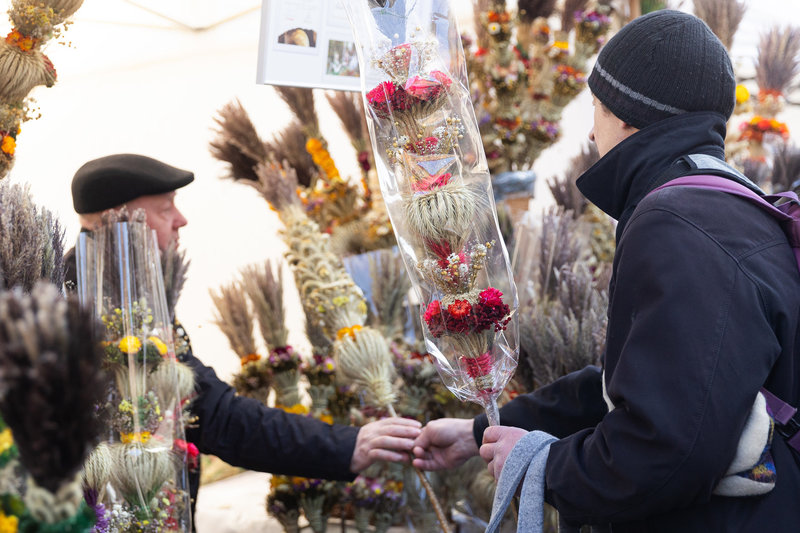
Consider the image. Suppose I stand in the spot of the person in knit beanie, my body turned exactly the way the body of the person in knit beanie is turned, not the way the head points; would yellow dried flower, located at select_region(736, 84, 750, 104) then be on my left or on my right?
on my right

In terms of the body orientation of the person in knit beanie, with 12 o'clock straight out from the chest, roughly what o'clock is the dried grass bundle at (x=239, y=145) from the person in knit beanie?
The dried grass bundle is roughly at 12 o'clock from the person in knit beanie.

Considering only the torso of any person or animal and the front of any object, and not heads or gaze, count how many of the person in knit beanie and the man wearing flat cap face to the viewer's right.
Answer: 1

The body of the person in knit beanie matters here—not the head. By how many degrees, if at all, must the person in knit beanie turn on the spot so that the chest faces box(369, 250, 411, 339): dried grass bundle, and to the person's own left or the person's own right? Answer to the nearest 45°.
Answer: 0° — they already face it

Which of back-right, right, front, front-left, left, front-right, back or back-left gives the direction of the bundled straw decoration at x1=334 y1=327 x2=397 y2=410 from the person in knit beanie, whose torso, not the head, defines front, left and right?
front

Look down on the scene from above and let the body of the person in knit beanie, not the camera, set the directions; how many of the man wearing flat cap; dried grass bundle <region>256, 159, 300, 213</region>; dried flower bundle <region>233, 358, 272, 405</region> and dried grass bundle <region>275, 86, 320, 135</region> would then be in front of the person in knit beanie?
4

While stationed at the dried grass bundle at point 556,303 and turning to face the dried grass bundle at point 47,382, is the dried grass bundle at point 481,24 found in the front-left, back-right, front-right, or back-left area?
back-right

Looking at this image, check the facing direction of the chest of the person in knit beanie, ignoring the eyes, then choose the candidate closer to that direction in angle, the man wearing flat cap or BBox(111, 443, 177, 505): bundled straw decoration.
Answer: the man wearing flat cap

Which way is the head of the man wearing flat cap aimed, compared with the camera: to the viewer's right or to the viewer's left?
to the viewer's right

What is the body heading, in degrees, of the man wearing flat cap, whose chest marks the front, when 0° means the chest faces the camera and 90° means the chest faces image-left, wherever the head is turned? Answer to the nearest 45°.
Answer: approximately 270°

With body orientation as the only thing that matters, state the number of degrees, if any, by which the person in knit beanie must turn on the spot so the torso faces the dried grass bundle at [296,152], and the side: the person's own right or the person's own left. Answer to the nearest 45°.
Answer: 0° — they already face it

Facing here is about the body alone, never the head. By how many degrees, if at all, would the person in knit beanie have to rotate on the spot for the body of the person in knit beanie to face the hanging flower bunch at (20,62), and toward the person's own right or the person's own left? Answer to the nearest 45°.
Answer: approximately 45° to the person's own left
